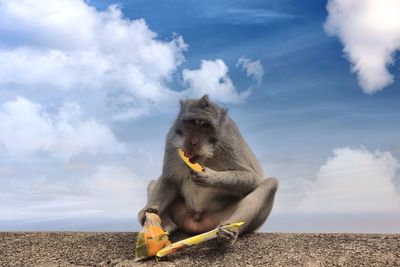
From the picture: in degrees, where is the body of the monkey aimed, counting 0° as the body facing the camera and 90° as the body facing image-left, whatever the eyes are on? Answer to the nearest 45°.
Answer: approximately 0°
